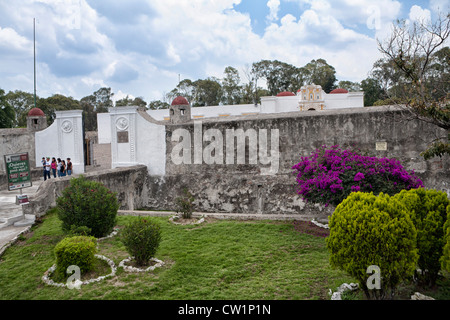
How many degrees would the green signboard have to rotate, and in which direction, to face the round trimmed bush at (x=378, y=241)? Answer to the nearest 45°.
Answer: approximately 45° to its left

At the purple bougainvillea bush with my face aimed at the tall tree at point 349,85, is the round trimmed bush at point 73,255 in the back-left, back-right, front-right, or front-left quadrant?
back-left

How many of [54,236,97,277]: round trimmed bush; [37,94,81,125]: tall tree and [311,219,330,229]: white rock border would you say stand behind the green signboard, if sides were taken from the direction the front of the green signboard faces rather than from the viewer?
1

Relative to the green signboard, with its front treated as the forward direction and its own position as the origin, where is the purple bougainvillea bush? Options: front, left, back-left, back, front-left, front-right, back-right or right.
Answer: front-left

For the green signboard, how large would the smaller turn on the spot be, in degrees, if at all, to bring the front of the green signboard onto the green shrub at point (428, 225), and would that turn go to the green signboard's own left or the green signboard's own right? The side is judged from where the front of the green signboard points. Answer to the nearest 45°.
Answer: approximately 45° to the green signboard's own left

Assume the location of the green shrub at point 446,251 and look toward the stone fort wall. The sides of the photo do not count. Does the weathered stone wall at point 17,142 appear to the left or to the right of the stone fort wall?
left

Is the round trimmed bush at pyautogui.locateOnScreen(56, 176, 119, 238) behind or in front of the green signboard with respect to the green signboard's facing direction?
in front

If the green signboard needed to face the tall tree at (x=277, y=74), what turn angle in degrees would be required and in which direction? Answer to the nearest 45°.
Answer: approximately 135° to its left

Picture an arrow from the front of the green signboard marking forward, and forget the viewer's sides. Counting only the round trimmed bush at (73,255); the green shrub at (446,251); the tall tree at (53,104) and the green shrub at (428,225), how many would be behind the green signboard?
1

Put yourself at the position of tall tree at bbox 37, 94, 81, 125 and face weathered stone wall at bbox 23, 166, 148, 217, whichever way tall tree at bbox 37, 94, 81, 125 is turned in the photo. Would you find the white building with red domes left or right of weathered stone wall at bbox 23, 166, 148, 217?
left

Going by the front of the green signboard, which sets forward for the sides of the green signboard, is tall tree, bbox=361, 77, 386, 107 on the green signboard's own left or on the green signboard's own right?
on the green signboard's own left

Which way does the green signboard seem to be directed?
toward the camera

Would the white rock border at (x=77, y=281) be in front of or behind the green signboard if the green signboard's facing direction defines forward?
in front

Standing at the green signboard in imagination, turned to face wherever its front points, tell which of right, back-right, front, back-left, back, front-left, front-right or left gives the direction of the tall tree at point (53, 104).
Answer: back

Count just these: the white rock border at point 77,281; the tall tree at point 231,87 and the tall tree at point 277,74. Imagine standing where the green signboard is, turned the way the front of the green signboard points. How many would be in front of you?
1

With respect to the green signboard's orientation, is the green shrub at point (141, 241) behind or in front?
in front
